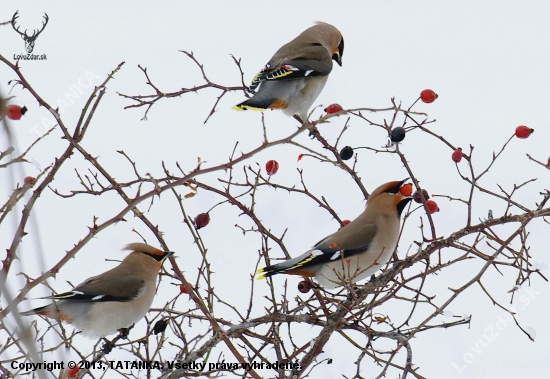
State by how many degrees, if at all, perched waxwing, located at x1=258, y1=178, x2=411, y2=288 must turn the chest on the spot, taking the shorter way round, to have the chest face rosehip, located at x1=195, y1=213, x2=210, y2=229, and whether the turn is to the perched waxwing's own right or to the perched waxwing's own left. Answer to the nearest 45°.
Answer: approximately 135° to the perched waxwing's own right

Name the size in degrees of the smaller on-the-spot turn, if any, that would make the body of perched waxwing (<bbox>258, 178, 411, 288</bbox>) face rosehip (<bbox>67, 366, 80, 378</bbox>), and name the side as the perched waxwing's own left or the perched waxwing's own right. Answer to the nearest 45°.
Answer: approximately 135° to the perched waxwing's own right

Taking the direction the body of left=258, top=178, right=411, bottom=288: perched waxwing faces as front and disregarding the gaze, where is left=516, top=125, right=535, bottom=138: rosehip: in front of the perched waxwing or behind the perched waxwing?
in front

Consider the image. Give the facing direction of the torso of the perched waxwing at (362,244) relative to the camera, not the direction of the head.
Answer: to the viewer's right
